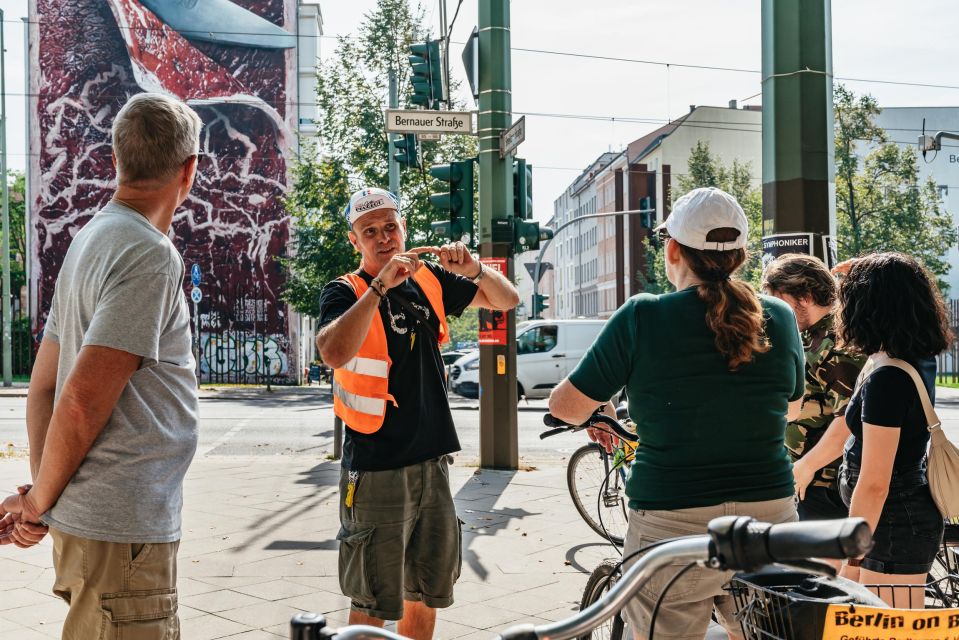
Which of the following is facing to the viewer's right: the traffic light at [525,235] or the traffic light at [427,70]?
the traffic light at [525,235]

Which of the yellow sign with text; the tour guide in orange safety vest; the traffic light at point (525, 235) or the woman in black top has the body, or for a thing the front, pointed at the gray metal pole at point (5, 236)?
the woman in black top

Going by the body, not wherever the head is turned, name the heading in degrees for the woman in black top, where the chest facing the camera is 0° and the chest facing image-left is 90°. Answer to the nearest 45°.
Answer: approximately 135°

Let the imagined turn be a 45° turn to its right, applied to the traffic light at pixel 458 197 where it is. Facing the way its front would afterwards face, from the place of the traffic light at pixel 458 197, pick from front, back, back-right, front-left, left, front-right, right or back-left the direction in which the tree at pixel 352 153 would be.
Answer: front-right

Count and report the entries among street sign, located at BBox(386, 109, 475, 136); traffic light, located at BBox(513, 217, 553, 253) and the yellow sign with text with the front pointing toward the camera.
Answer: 2

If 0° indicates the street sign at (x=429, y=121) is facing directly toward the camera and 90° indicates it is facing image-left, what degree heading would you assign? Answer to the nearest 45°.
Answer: approximately 0°

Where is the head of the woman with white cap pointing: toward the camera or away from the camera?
away from the camera

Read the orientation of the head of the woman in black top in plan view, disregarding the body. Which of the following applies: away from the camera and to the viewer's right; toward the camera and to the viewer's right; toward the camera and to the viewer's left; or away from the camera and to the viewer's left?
away from the camera and to the viewer's left

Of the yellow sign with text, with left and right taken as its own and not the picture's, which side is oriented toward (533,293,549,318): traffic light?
back

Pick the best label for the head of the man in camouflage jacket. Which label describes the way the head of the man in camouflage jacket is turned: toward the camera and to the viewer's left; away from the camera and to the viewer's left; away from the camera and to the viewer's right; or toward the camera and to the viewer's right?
away from the camera and to the viewer's left
